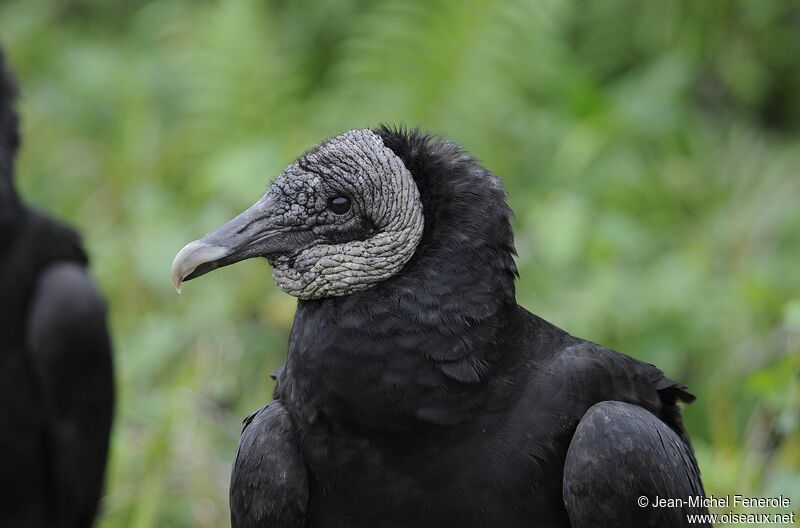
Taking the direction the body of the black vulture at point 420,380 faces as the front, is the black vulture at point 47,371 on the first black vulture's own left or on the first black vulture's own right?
on the first black vulture's own right

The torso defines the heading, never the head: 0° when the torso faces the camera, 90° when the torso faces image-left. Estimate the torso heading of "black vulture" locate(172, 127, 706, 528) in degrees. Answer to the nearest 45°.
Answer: approximately 45°
